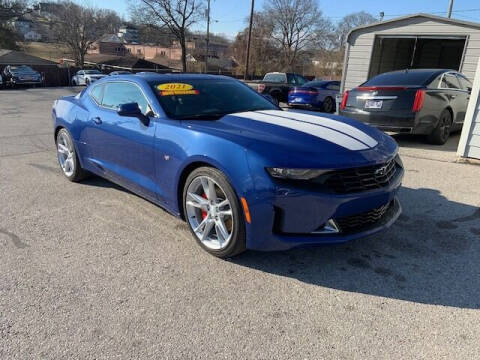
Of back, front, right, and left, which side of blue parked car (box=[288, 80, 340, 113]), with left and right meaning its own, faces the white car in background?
left

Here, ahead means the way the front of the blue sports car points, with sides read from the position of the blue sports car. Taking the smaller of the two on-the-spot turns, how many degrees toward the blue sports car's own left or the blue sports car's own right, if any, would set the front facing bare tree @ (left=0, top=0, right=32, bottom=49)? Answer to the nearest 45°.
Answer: approximately 180°

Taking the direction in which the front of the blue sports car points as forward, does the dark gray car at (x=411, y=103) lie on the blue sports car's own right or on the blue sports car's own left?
on the blue sports car's own left

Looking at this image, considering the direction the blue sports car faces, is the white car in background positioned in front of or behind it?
behind

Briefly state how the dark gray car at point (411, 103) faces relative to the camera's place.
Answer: facing away from the viewer and to the right of the viewer

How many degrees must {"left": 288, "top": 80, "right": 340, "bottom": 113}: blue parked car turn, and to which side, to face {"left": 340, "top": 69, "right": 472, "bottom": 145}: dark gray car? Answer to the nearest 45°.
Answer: approximately 135° to its right

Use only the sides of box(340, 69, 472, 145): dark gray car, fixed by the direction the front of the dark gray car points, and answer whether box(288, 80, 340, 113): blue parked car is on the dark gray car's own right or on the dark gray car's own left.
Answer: on the dark gray car's own left

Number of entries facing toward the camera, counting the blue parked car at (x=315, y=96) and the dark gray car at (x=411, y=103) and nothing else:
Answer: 0

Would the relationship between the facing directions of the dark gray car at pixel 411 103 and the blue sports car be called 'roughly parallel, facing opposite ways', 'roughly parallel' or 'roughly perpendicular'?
roughly perpendicular

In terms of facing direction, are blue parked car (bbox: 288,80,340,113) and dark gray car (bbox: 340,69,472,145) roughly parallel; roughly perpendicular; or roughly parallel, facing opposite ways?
roughly parallel

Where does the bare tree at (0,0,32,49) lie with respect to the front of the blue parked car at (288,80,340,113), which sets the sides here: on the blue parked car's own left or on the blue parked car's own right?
on the blue parked car's own left

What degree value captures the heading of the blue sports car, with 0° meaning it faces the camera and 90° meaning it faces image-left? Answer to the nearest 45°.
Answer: approximately 315°

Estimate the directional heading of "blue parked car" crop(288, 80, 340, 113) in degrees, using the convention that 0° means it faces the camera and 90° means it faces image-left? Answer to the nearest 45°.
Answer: approximately 225°

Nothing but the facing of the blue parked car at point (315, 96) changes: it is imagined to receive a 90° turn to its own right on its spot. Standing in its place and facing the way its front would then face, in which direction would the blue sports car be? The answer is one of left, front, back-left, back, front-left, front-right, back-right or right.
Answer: front-right
